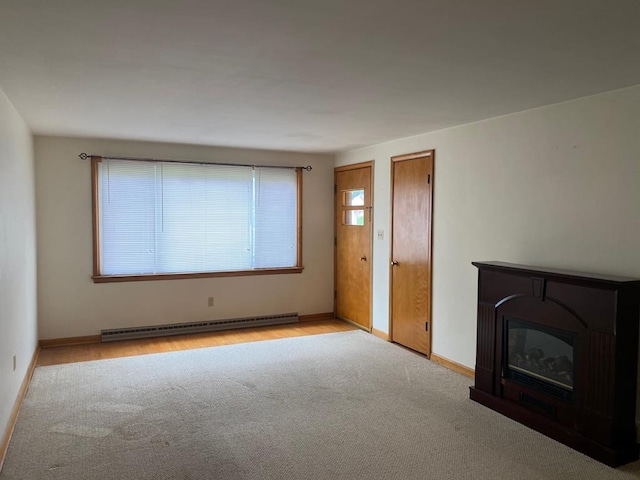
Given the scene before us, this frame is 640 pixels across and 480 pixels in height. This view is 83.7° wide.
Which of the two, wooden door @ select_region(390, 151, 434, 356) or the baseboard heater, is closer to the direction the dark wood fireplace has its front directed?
the baseboard heater

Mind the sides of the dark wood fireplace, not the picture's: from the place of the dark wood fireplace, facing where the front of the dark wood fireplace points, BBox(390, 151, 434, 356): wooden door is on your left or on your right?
on your right

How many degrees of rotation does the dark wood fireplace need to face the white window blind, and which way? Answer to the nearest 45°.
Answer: approximately 45° to its right

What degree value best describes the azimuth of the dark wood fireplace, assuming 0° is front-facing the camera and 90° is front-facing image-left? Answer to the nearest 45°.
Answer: approximately 45°

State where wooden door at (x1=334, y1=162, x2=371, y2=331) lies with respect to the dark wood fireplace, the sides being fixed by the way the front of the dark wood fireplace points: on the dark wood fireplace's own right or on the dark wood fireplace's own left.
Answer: on the dark wood fireplace's own right

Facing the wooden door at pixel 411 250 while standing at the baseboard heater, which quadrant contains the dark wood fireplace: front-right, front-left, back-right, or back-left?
front-right

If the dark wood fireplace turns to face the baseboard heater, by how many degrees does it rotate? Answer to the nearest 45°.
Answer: approximately 45° to its right

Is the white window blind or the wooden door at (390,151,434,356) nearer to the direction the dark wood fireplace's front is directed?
the white window blind
